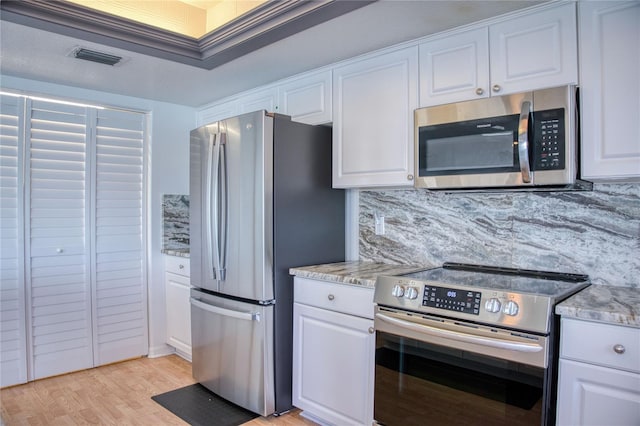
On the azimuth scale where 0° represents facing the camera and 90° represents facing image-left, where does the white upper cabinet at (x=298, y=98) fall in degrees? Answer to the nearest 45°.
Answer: approximately 45°

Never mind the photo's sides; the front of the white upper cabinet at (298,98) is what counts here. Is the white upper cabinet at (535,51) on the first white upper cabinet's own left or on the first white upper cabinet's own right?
on the first white upper cabinet's own left

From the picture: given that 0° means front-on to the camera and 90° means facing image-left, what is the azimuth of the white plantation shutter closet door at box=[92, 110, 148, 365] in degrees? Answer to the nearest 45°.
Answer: approximately 315°

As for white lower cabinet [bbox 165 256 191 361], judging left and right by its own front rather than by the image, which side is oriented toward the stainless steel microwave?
left
